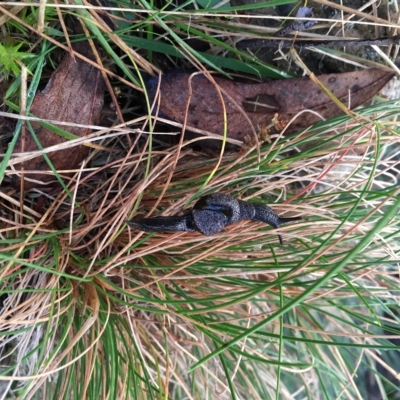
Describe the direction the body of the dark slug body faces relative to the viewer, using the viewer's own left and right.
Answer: facing to the right of the viewer
